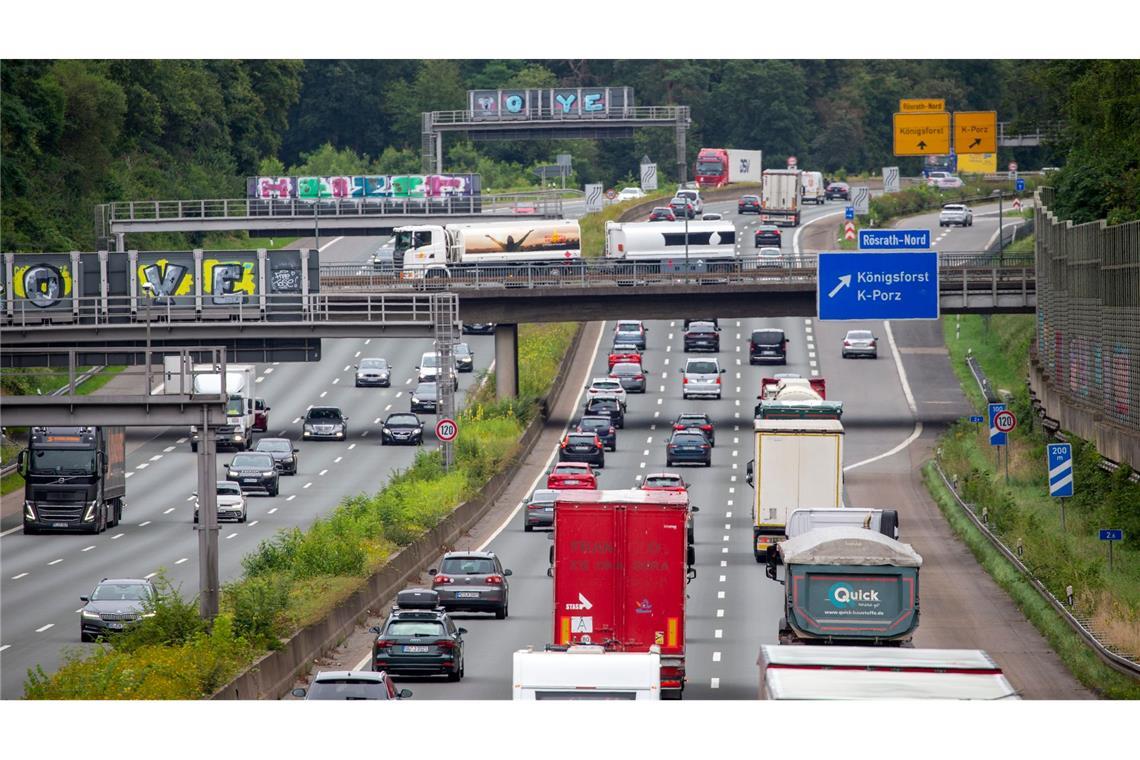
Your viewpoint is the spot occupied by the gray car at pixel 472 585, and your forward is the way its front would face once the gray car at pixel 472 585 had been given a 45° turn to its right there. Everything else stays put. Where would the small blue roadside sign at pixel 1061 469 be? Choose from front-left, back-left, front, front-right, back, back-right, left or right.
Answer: front-left

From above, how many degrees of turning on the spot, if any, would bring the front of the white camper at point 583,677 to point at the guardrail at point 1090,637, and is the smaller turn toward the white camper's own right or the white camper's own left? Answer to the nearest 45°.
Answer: approximately 45° to the white camper's own right

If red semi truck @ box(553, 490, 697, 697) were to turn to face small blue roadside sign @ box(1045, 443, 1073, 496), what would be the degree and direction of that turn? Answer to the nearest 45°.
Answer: approximately 45° to its right

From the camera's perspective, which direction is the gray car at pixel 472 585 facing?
away from the camera

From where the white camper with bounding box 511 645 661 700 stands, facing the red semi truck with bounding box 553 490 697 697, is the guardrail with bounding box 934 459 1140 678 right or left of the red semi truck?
right

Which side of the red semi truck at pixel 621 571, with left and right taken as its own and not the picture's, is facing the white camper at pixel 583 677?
back

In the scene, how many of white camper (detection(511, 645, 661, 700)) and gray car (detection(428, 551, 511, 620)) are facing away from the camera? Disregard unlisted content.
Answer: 2

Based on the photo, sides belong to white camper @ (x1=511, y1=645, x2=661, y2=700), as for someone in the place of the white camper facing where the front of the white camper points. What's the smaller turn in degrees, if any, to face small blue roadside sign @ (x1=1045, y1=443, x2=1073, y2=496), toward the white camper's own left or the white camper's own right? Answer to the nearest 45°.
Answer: approximately 45° to the white camper's own right

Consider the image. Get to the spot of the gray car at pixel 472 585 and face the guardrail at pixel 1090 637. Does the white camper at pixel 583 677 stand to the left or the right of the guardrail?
right

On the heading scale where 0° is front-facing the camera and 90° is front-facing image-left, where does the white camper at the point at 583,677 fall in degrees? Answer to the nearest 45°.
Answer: approximately 180°

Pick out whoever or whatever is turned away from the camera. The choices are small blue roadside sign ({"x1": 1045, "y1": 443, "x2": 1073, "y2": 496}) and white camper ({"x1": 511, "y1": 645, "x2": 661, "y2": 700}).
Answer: the white camper

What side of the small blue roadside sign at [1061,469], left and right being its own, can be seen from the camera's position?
front

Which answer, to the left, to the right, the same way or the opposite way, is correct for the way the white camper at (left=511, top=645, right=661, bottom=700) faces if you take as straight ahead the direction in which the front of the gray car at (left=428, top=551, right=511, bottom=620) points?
the same way

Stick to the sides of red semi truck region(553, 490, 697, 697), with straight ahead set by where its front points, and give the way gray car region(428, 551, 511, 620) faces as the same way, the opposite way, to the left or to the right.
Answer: the same way

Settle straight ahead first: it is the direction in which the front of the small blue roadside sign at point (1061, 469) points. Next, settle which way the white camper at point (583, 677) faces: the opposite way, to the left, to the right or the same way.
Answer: the opposite way

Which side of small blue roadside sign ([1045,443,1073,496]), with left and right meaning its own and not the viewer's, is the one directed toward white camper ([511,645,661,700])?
front

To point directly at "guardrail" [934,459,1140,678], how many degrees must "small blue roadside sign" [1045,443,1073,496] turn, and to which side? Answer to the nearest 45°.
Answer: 0° — it already faces it

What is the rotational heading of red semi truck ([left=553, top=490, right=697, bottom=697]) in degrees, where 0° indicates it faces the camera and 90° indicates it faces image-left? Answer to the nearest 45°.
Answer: approximately 180°

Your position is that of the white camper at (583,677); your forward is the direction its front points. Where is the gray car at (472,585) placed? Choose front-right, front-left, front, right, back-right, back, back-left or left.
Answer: front
